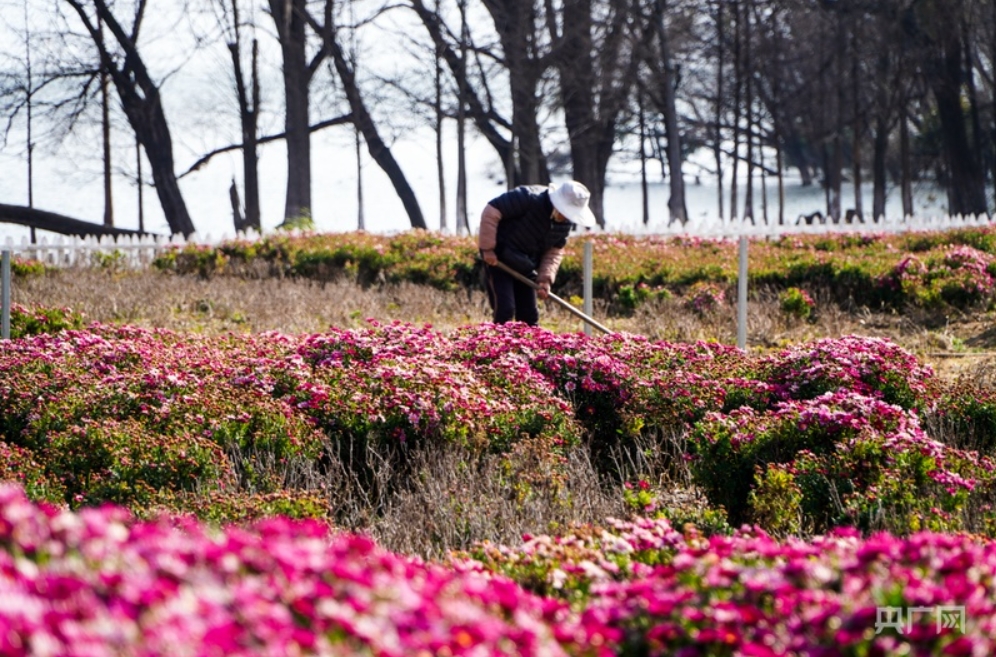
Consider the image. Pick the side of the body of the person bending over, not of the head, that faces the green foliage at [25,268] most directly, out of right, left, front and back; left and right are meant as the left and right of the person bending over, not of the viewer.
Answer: back

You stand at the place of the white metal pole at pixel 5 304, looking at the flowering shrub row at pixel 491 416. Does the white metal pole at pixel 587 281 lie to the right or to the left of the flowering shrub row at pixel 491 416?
left

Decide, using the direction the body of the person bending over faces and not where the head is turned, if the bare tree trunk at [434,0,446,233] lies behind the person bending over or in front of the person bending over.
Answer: behind

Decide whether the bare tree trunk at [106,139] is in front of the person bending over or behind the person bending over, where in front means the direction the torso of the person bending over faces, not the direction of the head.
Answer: behind

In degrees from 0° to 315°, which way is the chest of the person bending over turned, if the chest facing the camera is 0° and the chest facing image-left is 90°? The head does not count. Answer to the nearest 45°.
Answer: approximately 315°

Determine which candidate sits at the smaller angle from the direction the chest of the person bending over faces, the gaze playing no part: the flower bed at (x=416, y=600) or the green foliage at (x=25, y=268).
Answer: the flower bed
